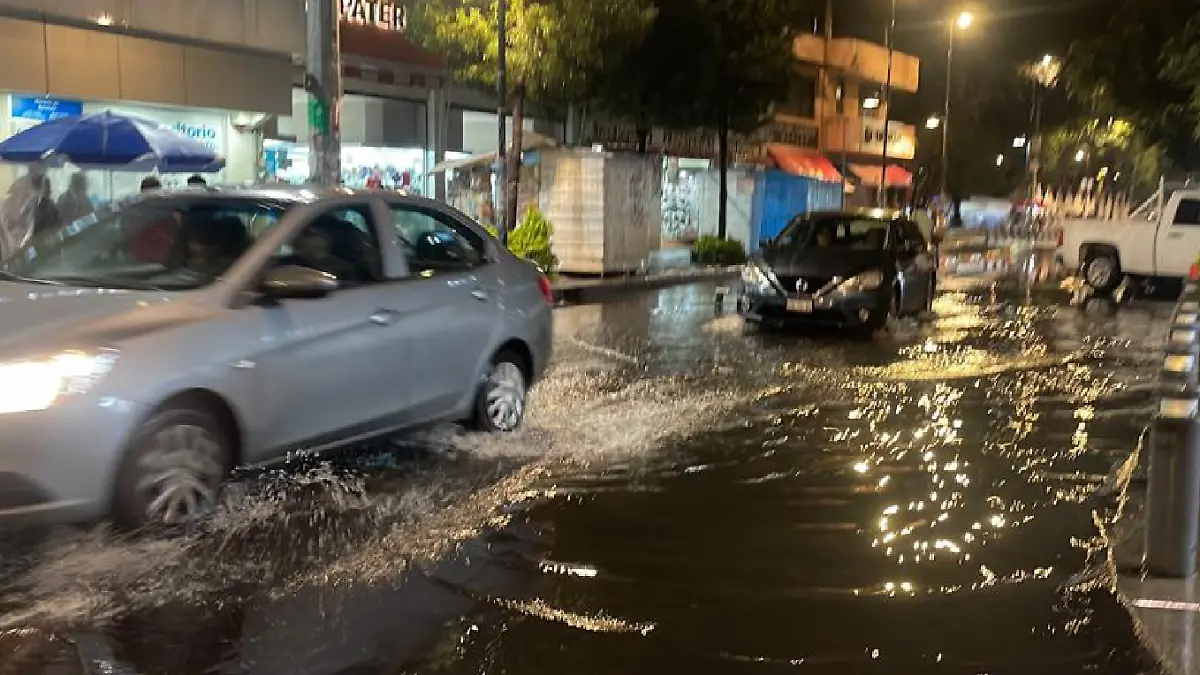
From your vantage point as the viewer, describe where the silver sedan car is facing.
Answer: facing the viewer and to the left of the viewer

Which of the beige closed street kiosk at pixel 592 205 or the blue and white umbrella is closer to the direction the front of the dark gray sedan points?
the blue and white umbrella

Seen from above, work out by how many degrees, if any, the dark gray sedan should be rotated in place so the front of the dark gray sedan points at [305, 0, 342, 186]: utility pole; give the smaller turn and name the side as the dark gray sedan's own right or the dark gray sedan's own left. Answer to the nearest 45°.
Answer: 0° — it already faces it

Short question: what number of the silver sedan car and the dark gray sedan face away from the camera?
0

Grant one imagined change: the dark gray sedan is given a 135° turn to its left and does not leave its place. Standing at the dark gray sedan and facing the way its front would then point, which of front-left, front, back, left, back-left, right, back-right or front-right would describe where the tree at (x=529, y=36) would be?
back-left

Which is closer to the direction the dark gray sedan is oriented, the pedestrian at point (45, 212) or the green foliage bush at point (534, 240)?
the pedestrian

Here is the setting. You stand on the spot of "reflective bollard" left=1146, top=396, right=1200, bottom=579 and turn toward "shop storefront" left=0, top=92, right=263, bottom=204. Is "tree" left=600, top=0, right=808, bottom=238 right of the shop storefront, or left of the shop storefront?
right

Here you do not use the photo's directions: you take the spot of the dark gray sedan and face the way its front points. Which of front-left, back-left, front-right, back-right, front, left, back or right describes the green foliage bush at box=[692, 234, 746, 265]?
back-right

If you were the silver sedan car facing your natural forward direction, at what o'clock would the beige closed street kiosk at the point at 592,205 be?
The beige closed street kiosk is roughly at 5 o'clock from the silver sedan car.

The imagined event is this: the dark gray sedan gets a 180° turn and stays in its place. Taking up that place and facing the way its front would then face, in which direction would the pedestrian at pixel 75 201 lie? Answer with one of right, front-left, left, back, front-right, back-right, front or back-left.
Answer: back-left

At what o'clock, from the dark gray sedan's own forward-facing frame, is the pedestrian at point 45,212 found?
The pedestrian is roughly at 1 o'clock from the dark gray sedan.

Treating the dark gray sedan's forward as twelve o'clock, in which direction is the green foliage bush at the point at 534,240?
The green foliage bush is roughly at 3 o'clock from the dark gray sedan.
